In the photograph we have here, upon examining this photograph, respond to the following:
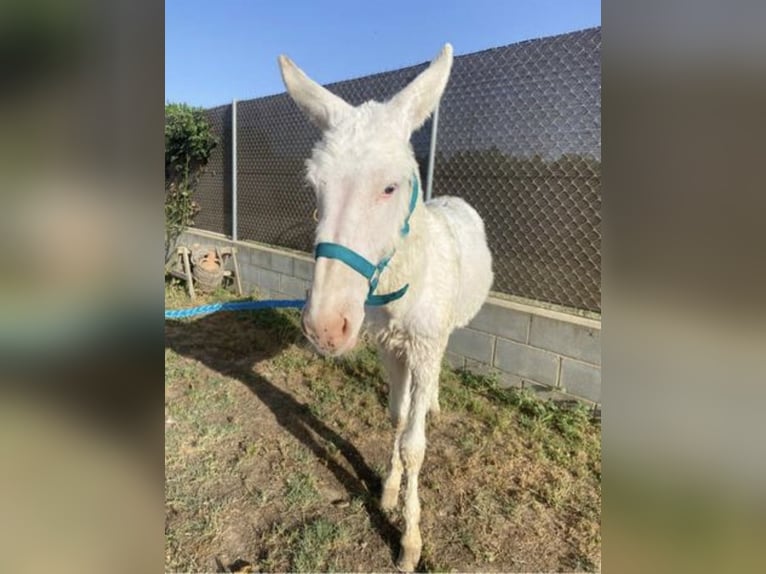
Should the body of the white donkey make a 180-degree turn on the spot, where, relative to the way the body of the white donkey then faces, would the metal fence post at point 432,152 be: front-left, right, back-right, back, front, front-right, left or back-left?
front-left

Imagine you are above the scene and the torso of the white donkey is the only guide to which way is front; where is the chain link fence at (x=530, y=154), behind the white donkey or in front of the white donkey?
behind

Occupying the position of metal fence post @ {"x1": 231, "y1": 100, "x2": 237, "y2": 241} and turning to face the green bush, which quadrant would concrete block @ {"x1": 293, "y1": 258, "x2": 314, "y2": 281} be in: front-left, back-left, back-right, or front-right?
back-left

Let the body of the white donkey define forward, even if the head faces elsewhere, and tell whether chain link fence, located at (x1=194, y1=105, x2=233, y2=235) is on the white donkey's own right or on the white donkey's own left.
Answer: on the white donkey's own right

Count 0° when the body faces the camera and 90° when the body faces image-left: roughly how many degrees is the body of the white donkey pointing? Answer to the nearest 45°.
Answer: approximately 45°
